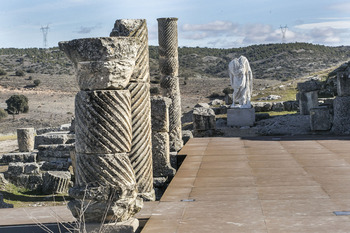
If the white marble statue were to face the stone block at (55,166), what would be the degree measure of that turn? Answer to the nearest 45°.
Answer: approximately 45° to its right

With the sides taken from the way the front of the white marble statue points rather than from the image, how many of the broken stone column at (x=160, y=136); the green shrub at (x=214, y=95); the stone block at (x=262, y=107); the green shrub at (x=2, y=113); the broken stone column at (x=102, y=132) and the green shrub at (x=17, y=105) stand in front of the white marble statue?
2

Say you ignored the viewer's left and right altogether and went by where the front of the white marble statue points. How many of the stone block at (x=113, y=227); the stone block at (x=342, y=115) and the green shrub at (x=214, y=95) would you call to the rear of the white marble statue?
1

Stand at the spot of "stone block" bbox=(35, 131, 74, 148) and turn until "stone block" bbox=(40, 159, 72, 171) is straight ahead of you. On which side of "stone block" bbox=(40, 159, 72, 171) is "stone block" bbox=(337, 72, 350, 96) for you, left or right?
left

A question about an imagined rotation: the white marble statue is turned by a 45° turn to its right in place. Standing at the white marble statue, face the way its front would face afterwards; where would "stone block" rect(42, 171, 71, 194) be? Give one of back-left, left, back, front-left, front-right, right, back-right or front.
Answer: front

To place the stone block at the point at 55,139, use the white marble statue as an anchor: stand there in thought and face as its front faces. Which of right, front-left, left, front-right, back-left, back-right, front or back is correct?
right

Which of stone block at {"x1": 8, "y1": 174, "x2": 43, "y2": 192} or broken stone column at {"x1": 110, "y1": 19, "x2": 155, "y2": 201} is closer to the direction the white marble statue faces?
the broken stone column

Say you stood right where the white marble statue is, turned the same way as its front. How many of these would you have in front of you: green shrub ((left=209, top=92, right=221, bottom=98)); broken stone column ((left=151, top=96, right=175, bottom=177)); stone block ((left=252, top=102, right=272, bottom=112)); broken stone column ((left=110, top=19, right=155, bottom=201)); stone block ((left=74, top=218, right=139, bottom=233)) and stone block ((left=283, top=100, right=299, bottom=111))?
3

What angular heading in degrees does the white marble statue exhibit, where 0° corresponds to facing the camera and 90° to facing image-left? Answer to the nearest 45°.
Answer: approximately 0°

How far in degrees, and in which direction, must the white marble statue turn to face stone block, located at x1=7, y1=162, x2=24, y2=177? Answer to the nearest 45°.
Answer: approximately 45° to its right

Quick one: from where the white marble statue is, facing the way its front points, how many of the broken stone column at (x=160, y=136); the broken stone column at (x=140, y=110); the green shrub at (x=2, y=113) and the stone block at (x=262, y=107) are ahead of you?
2

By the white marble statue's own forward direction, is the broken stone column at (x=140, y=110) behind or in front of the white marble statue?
in front

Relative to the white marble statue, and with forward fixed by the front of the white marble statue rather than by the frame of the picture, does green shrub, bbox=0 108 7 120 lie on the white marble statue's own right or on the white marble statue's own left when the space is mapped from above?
on the white marble statue's own right
